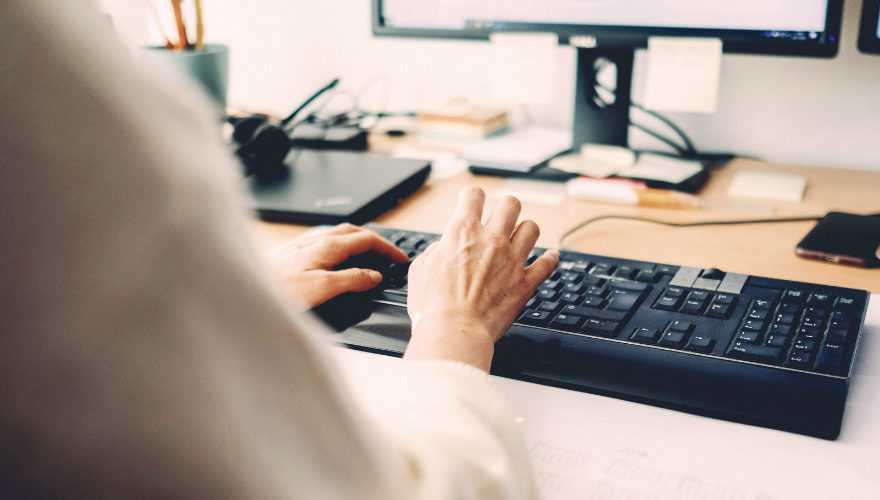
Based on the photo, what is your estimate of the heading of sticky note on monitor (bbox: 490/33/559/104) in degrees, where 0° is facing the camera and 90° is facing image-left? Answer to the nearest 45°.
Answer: approximately 0°

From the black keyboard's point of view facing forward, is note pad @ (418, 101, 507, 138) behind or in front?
behind
